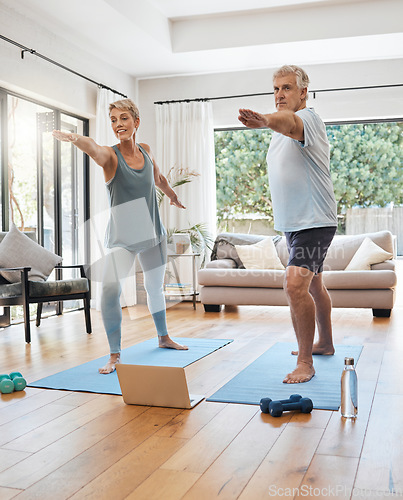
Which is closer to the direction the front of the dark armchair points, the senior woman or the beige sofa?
the senior woman

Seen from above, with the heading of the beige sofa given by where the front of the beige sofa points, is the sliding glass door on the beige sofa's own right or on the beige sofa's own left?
on the beige sofa's own right

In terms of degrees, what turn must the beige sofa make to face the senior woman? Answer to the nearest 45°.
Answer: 0° — it already faces them

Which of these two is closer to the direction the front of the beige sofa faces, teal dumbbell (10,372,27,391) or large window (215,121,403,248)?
the teal dumbbell

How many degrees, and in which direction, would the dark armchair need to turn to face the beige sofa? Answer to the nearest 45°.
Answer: approximately 45° to its left

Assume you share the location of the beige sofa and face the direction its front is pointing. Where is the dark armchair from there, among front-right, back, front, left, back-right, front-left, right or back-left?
front-right

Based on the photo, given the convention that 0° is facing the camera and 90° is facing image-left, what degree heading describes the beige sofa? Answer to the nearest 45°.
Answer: approximately 0°

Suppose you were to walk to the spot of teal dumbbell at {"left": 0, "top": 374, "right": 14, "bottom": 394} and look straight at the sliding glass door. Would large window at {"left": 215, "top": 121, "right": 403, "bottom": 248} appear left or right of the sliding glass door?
right

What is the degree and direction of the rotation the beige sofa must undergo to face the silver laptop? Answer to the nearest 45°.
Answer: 0° — it already faces it

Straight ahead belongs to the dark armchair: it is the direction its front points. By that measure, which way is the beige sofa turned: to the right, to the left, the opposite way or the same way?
to the right

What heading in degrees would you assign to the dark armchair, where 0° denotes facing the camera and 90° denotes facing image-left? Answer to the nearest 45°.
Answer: approximately 315°

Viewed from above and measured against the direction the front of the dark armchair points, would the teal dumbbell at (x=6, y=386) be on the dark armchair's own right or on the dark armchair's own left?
on the dark armchair's own right
